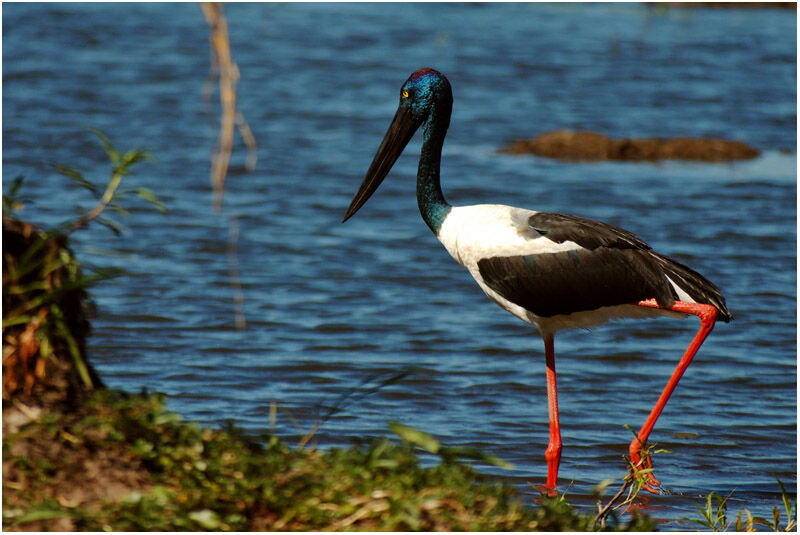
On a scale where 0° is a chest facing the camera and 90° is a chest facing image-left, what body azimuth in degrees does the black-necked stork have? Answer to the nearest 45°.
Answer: approximately 90°

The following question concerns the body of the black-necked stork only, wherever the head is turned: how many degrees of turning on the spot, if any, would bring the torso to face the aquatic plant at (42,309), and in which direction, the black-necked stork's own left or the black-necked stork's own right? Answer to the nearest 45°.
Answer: approximately 45° to the black-necked stork's own left
